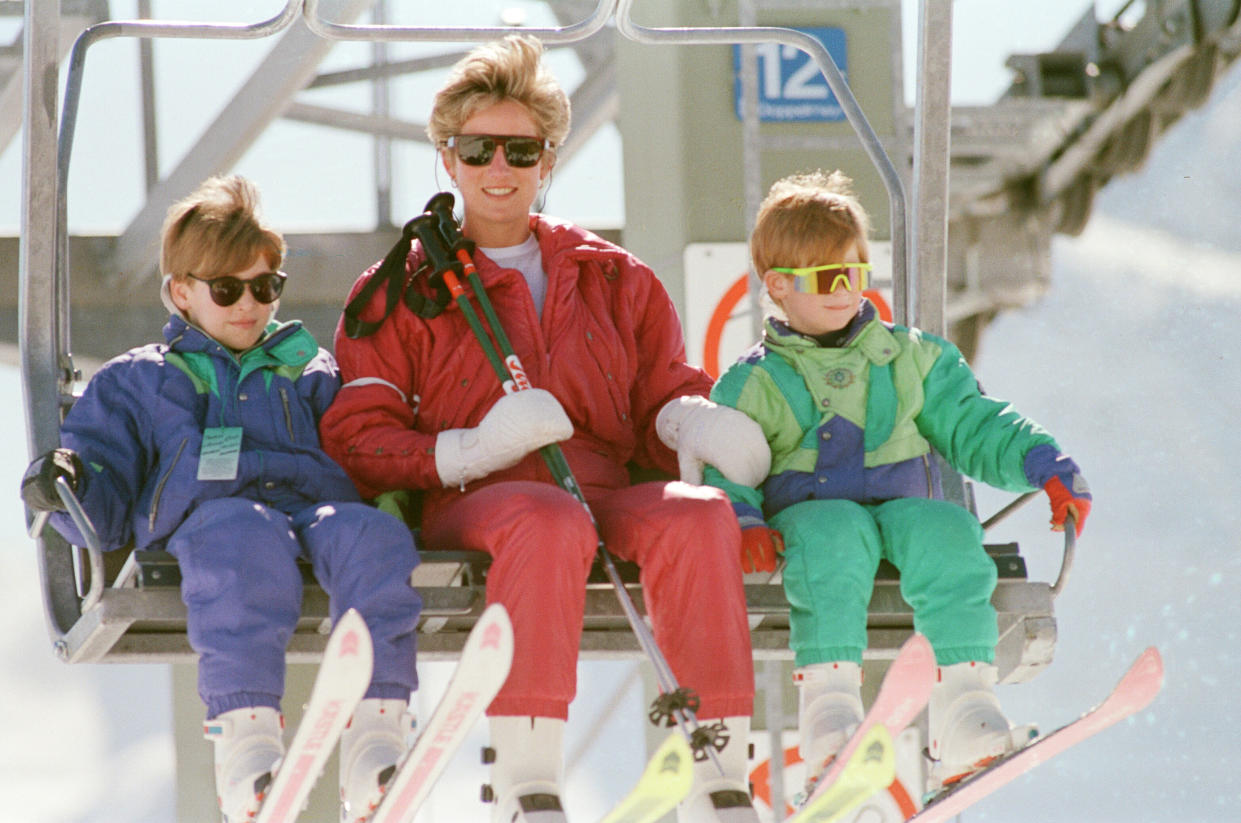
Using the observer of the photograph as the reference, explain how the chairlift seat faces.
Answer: facing the viewer

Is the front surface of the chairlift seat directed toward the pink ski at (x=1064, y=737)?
no

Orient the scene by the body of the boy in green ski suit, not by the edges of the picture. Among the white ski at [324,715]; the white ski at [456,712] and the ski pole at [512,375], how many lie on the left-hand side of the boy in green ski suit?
0

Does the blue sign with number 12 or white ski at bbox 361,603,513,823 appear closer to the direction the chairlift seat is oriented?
the white ski

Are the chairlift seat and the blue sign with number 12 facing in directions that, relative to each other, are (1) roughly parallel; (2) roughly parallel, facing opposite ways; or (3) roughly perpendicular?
roughly parallel

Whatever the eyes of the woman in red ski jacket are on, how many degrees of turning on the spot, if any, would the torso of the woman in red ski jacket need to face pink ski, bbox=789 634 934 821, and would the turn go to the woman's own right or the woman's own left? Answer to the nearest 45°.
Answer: approximately 45° to the woman's own left

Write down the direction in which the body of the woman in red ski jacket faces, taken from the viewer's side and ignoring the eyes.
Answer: toward the camera

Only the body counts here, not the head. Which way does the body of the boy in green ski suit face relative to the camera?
toward the camera

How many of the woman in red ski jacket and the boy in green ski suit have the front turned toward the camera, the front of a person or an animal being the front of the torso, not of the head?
2

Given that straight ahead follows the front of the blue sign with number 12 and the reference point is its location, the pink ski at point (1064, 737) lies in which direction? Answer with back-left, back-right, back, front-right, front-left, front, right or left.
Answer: front

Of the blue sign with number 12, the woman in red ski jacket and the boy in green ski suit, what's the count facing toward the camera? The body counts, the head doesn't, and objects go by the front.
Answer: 3

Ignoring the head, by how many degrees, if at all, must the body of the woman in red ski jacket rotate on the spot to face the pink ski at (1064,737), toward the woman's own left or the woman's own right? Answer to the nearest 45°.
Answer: approximately 45° to the woman's own left

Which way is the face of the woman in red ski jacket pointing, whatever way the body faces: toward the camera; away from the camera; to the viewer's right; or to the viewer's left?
toward the camera

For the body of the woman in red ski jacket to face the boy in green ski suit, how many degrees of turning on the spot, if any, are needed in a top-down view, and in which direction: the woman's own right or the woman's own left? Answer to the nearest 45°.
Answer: approximately 90° to the woman's own left
